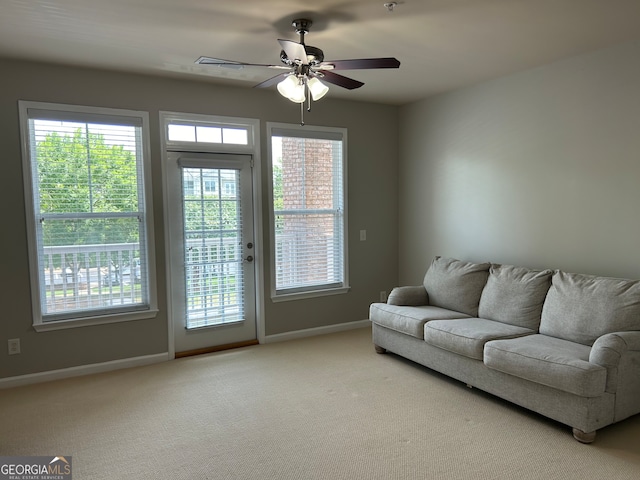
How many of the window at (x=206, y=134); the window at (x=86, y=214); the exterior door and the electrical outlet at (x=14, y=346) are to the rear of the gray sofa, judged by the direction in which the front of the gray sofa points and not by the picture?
0

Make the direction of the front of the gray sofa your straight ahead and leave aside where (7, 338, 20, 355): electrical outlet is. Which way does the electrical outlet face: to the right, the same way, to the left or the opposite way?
to the left

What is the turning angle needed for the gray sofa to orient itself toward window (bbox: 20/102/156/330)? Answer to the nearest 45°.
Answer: approximately 45° to its right

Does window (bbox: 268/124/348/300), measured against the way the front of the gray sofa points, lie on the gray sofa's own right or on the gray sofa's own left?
on the gray sofa's own right

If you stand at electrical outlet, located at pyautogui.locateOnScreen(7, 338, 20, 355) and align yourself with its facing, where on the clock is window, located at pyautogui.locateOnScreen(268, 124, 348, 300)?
The window is roughly at 9 o'clock from the electrical outlet.

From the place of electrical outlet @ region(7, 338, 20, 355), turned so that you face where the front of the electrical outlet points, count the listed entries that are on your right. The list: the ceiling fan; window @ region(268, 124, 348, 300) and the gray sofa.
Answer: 0

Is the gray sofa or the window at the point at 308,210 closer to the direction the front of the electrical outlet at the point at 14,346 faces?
the gray sofa

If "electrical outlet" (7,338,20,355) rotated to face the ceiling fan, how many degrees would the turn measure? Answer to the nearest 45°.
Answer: approximately 45° to its left

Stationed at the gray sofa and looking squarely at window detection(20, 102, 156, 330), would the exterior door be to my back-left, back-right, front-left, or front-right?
front-right

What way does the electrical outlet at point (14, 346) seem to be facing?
toward the camera

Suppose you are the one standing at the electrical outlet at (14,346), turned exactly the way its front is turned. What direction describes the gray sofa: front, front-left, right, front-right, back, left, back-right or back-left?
front-left

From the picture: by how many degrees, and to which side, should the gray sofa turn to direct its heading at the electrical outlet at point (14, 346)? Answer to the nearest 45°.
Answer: approximately 45° to its right

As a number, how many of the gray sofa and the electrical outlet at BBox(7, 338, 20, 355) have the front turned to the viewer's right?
0

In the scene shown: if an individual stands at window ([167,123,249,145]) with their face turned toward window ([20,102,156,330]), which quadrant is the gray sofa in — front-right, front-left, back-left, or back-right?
back-left

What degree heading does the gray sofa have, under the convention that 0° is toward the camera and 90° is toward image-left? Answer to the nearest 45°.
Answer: approximately 45°
